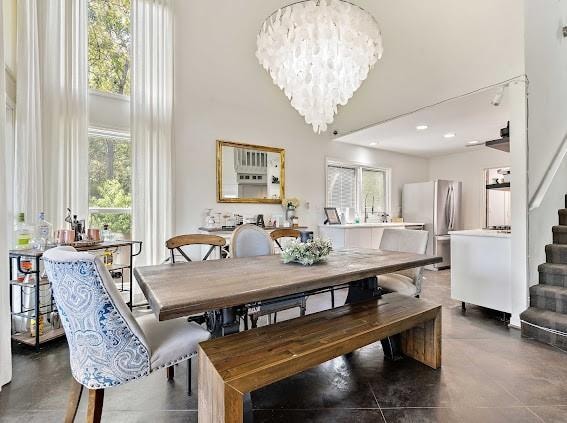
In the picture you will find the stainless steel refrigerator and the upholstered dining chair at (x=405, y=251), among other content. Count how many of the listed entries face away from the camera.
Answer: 0

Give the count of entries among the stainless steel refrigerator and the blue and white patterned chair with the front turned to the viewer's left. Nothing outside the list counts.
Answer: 0

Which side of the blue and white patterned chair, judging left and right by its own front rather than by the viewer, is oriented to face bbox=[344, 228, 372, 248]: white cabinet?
front

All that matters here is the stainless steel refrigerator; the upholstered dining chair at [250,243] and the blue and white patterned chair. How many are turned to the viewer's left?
0

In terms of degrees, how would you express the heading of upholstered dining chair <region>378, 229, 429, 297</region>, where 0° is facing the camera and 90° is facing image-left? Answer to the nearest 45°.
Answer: approximately 45°

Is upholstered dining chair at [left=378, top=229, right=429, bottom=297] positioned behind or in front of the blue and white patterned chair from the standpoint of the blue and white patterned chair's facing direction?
in front

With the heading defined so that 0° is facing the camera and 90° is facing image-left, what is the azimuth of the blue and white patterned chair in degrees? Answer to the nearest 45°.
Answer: approximately 225°

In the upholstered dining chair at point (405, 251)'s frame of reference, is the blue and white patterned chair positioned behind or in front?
in front

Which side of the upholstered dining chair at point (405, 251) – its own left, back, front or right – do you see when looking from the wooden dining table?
front

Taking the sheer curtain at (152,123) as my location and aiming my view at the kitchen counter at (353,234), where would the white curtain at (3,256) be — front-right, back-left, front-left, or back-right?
back-right

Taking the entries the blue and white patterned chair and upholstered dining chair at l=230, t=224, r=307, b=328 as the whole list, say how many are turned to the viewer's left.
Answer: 0

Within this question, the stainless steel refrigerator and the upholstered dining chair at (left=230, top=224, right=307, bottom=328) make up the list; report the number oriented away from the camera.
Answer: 0

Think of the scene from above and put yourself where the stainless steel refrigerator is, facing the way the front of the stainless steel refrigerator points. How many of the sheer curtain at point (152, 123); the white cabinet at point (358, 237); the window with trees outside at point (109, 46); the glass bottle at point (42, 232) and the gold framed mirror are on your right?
5

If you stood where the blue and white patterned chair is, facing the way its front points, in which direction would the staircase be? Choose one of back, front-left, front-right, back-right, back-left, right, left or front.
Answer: front-right

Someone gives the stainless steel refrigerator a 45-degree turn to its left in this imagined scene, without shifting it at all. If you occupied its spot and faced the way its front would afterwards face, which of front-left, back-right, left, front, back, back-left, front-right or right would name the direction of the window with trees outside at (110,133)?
back-right

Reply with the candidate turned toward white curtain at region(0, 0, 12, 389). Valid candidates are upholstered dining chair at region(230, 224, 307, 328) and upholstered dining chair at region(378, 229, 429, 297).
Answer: upholstered dining chair at region(378, 229, 429, 297)

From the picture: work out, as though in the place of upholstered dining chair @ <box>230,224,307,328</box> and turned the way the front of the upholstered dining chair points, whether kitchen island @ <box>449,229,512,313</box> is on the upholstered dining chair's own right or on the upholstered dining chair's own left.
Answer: on the upholstered dining chair's own left

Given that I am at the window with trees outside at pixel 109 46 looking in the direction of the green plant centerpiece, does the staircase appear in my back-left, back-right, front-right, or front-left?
front-left

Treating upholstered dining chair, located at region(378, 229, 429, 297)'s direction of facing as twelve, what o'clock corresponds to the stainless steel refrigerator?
The stainless steel refrigerator is roughly at 5 o'clock from the upholstered dining chair.

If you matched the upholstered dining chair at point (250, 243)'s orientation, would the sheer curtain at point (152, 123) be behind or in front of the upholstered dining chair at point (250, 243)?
behind

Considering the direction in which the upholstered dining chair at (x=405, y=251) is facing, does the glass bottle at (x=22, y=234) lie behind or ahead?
ahead
